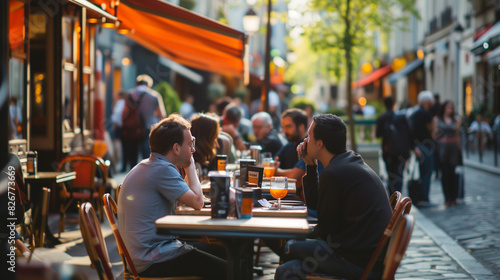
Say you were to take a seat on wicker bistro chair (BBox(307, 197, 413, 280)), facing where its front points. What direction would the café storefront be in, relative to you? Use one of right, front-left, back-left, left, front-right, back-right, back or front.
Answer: front-right

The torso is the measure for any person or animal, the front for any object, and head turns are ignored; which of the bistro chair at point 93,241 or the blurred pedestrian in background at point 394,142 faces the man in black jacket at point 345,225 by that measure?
the bistro chair

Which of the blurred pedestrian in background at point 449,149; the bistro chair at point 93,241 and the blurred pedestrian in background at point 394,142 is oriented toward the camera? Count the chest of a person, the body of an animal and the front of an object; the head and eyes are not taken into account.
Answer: the blurred pedestrian in background at point 449,149

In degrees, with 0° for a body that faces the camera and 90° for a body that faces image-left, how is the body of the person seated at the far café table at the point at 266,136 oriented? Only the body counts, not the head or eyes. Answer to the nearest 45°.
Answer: approximately 45°

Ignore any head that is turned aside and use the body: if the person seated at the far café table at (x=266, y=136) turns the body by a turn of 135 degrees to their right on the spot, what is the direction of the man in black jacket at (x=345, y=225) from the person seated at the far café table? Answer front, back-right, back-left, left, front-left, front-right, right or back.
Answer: back

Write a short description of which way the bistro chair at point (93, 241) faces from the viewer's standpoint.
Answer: facing to the right of the viewer

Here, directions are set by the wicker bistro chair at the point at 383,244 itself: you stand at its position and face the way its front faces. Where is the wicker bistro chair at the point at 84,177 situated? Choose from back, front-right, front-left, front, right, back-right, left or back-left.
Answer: front-right

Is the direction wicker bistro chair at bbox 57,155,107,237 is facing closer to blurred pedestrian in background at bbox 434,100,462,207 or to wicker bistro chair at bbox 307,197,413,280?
the wicker bistro chair

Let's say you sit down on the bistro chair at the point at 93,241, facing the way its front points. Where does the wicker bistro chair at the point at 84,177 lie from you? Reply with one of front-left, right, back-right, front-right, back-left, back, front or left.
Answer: left

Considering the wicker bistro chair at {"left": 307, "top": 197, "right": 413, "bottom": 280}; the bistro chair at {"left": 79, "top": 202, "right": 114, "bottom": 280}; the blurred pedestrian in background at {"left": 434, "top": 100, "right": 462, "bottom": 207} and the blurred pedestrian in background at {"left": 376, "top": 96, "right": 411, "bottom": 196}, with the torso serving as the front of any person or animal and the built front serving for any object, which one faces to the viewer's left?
the wicker bistro chair

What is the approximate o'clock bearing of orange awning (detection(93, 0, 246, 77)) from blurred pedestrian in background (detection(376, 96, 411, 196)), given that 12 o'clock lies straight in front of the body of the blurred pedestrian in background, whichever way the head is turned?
The orange awning is roughly at 8 o'clock from the blurred pedestrian in background.

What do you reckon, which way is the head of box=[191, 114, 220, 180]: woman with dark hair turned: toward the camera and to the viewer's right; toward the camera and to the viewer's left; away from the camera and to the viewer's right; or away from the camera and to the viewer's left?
away from the camera and to the viewer's right

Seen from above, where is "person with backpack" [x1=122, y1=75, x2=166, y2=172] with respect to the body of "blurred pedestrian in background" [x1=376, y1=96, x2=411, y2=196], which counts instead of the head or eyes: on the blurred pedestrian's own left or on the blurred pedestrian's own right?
on the blurred pedestrian's own left

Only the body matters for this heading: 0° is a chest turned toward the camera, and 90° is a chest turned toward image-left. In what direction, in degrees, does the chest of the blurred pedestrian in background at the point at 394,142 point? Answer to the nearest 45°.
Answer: approximately 180°

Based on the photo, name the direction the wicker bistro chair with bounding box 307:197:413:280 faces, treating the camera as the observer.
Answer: facing to the left of the viewer

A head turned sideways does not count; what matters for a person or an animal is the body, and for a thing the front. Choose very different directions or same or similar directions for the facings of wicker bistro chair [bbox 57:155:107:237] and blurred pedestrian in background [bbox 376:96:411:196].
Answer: very different directions
